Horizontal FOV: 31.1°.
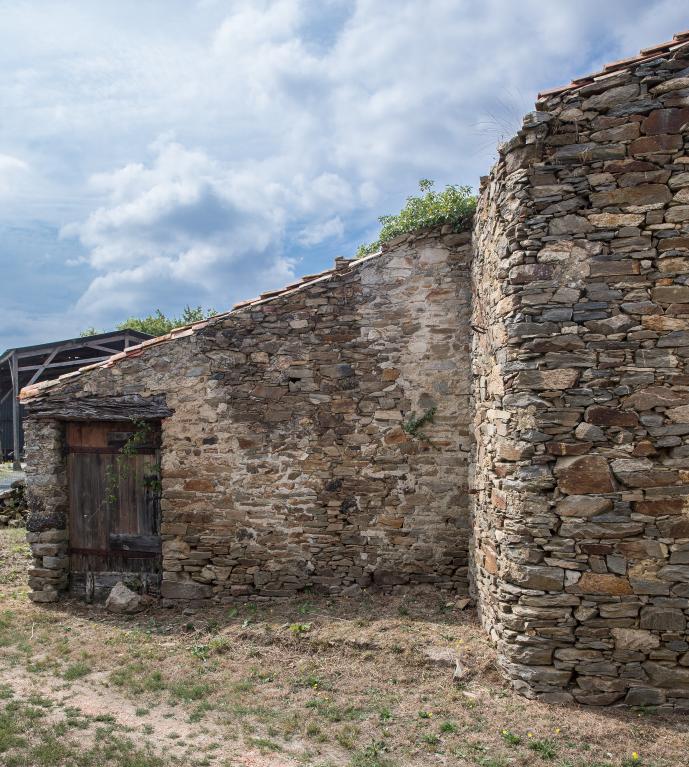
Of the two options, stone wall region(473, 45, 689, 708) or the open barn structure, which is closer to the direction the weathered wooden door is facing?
the stone wall

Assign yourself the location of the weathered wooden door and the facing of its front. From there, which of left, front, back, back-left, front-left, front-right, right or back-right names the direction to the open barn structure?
back

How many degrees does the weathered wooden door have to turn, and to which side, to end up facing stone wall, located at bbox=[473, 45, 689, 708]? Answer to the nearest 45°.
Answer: approximately 45° to its left

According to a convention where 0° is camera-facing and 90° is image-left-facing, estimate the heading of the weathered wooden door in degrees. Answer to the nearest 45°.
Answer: approximately 0°
